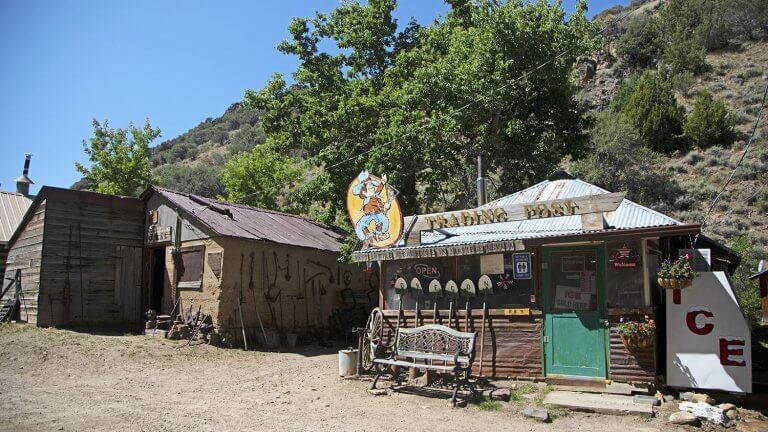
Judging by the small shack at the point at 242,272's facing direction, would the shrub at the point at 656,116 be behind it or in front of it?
behind

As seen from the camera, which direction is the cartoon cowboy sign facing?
toward the camera

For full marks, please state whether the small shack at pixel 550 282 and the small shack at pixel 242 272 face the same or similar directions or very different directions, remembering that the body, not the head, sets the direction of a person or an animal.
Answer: same or similar directions

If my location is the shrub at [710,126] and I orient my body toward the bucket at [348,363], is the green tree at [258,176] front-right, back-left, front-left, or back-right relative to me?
front-right

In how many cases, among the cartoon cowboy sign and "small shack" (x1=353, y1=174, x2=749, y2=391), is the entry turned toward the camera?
2

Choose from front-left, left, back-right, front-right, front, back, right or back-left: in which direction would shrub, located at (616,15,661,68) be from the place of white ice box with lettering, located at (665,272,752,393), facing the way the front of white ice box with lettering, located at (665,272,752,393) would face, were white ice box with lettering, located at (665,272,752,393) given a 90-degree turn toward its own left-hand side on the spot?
left

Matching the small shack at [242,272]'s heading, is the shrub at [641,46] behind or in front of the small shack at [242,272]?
behind

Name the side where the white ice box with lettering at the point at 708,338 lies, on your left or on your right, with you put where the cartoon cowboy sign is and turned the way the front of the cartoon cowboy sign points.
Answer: on your left

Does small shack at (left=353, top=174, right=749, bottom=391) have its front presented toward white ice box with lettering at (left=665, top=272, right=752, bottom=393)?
no

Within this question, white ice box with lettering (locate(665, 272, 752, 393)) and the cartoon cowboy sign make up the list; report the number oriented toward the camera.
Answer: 2

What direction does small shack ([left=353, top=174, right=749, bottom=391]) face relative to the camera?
toward the camera

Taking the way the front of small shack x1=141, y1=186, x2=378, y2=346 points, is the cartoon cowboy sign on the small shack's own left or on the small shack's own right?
on the small shack's own left

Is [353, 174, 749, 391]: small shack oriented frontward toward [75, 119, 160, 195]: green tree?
no

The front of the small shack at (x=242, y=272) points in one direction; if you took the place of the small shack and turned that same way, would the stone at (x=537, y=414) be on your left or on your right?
on your left

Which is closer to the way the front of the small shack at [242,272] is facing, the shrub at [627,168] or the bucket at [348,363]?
the bucket

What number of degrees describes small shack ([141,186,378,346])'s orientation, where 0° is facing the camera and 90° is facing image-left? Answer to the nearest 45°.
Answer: approximately 45°

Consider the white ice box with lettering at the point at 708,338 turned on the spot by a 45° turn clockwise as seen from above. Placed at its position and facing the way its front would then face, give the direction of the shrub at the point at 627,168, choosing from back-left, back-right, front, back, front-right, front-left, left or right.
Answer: back-right

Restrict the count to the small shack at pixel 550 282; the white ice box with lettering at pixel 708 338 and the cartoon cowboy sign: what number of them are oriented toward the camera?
3

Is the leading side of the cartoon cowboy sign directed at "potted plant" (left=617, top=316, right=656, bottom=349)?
no

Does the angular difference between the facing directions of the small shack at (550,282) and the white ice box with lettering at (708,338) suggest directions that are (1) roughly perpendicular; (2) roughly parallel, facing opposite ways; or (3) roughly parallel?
roughly parallel
